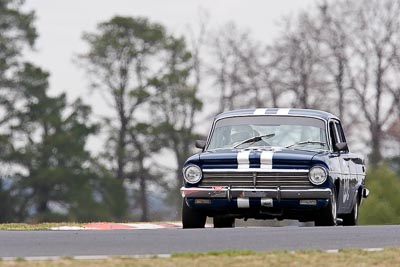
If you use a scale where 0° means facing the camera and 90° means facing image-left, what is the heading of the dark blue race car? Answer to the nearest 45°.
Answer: approximately 0°
